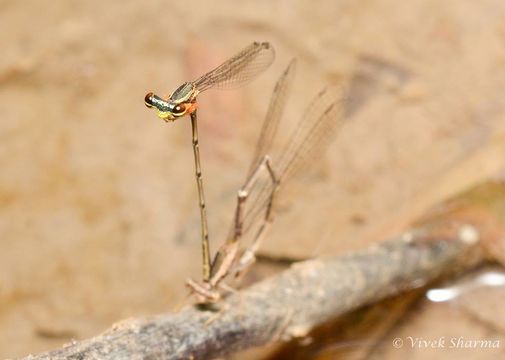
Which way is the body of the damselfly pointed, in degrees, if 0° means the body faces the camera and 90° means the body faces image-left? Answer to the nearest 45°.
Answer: approximately 45°
